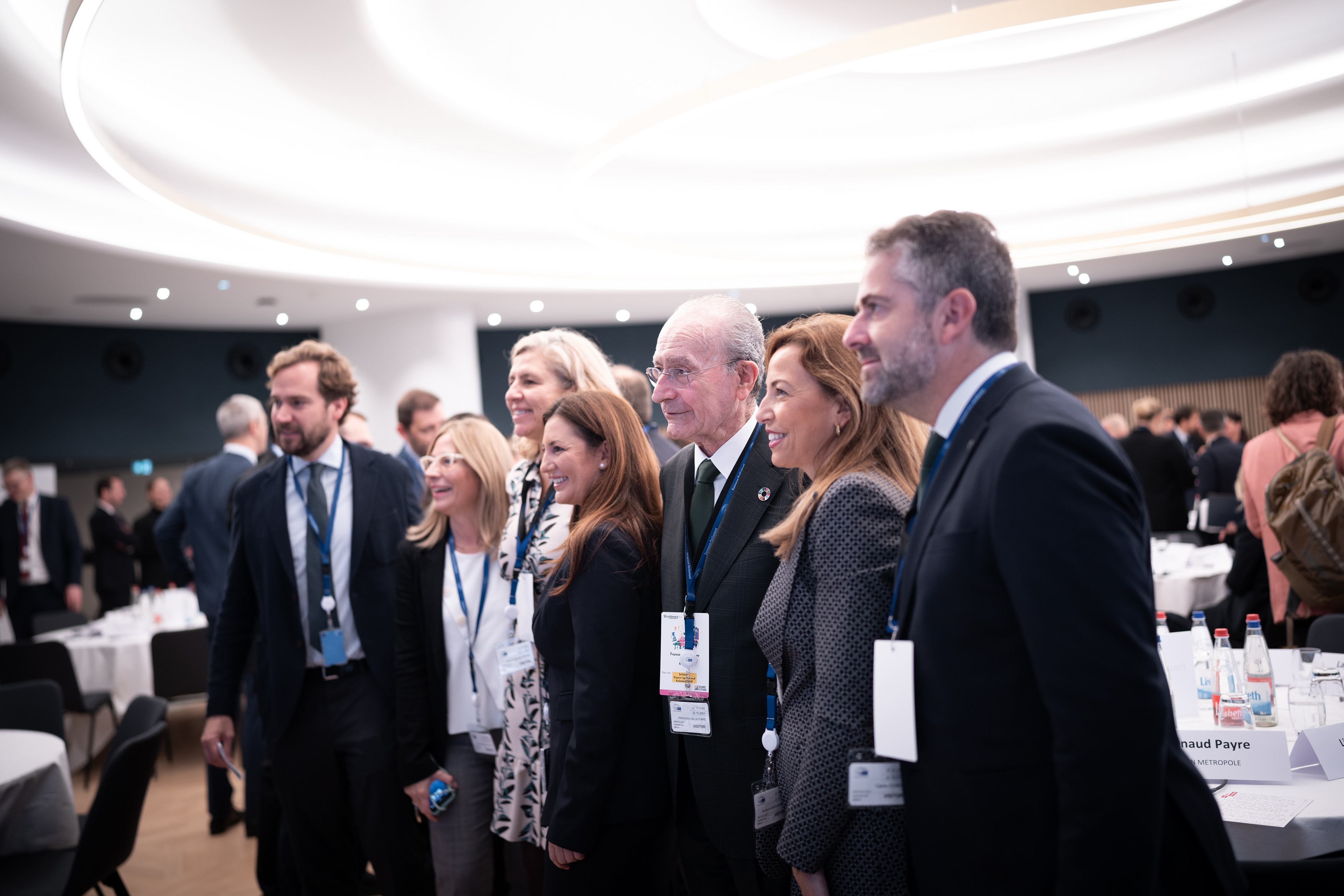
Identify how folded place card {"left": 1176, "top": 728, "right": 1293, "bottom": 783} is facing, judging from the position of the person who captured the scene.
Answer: facing the viewer

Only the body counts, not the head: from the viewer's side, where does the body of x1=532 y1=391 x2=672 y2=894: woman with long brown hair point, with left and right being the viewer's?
facing to the left of the viewer

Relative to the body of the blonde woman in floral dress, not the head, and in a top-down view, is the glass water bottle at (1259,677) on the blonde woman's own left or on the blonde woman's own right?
on the blonde woman's own left

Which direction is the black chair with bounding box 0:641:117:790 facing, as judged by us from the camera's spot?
facing away from the viewer and to the right of the viewer

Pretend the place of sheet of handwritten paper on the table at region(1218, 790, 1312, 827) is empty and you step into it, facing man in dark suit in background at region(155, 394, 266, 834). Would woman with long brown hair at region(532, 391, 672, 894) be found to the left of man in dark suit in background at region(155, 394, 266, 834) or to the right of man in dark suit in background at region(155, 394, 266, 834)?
left

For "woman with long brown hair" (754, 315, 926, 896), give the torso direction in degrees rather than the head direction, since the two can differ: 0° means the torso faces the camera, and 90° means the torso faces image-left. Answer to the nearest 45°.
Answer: approximately 90°

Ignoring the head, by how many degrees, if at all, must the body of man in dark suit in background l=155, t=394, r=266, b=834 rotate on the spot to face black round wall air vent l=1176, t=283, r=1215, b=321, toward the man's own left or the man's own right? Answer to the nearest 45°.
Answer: approximately 45° to the man's own right

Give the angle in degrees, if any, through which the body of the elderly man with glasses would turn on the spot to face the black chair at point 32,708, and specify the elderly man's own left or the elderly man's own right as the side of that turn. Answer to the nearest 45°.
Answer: approximately 90° to the elderly man's own right

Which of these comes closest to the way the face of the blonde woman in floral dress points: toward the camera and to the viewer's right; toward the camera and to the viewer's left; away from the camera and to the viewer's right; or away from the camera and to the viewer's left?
toward the camera and to the viewer's left

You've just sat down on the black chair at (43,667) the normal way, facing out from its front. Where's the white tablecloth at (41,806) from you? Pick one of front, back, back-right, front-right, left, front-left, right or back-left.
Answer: back-right

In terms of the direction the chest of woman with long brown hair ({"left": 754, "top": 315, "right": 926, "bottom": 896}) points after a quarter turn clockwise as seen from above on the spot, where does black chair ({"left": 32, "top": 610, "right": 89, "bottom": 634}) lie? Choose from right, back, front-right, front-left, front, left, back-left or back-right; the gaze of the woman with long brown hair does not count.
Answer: front-left

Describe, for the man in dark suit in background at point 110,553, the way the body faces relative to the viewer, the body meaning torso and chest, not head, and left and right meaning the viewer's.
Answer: facing to the right of the viewer

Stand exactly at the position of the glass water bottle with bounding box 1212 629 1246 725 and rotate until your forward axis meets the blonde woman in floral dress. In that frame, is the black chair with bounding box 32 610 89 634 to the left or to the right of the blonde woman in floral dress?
right

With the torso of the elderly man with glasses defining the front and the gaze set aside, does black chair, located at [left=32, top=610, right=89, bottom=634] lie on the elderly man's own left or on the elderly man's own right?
on the elderly man's own right
